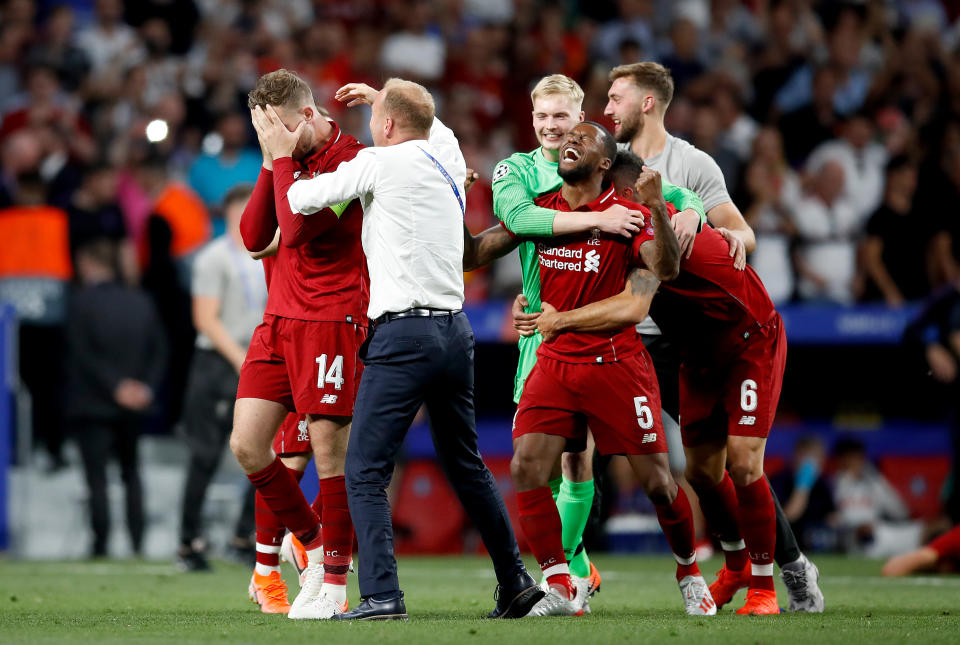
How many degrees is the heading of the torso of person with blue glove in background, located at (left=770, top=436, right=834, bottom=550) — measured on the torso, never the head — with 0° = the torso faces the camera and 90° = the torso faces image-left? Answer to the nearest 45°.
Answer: approximately 0°

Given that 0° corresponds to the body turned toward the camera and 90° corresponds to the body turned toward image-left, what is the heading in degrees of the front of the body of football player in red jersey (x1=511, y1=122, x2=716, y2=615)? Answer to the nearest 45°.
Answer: approximately 45°

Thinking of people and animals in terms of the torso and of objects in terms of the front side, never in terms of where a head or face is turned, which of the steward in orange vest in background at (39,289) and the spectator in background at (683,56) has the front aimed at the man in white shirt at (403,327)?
the spectator in background at (683,56)

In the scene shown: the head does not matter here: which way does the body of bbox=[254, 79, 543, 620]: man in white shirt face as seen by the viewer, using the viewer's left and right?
facing away from the viewer and to the left of the viewer

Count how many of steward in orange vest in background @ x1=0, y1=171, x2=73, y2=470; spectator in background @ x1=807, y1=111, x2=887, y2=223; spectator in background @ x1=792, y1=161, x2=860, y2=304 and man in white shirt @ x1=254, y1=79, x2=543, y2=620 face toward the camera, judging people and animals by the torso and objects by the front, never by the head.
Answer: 2

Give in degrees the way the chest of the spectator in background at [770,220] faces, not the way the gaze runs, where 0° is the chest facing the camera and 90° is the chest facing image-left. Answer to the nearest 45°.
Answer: approximately 0°

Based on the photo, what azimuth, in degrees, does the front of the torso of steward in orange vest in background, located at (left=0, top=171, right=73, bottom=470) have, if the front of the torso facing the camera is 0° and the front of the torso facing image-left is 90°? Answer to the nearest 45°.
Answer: approximately 180°

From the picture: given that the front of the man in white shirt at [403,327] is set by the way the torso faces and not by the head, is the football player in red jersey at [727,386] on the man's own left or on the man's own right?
on the man's own right
